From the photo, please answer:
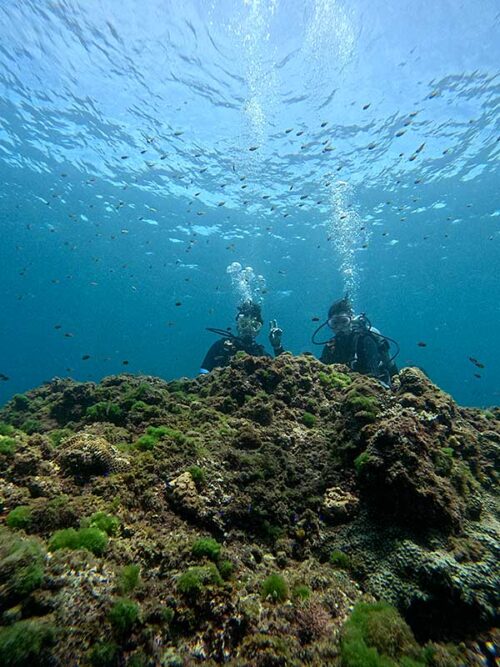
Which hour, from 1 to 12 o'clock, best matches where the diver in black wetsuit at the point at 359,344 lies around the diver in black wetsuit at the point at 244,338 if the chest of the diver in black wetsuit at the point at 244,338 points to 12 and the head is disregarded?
the diver in black wetsuit at the point at 359,344 is roughly at 10 o'clock from the diver in black wetsuit at the point at 244,338.

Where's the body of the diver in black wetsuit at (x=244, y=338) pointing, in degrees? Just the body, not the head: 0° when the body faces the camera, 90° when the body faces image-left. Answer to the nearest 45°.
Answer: approximately 0°
